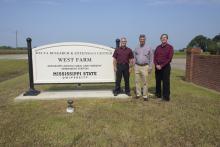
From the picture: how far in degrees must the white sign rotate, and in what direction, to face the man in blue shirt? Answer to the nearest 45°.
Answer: approximately 45° to its left

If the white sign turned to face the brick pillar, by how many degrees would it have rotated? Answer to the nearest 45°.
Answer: approximately 135° to its left

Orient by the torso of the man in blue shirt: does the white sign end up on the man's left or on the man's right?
on the man's right

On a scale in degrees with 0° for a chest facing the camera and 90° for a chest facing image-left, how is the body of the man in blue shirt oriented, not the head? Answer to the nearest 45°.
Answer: approximately 0°

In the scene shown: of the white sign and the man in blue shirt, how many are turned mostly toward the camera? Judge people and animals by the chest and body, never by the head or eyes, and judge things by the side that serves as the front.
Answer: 2

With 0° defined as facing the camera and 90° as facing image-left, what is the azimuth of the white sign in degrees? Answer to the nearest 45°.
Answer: approximately 0°
